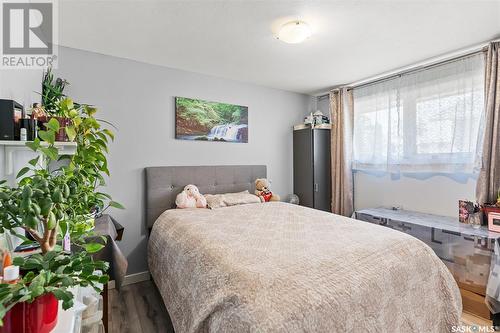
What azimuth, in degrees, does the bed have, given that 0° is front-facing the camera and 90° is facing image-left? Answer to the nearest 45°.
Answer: approximately 315°

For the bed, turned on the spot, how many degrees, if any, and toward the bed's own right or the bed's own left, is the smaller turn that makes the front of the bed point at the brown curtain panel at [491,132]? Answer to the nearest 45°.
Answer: approximately 90° to the bed's own left

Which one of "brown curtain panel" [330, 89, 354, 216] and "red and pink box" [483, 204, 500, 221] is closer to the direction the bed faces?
the red and pink box

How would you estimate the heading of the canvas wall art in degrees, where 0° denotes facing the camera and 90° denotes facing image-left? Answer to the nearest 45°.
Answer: approximately 315°

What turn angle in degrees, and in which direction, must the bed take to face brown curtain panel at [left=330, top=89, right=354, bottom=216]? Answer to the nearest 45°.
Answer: approximately 135° to its left

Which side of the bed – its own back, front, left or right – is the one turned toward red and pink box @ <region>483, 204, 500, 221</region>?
left

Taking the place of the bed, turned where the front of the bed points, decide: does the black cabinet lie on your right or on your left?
on your left

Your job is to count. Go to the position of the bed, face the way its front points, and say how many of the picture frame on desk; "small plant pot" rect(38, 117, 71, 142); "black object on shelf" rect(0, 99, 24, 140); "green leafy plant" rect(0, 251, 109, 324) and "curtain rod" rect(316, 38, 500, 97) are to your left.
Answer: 2
